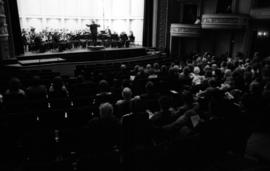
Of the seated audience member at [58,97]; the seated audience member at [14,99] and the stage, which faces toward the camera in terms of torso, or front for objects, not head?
the stage

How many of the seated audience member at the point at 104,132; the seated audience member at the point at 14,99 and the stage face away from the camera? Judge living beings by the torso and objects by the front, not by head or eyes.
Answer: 2

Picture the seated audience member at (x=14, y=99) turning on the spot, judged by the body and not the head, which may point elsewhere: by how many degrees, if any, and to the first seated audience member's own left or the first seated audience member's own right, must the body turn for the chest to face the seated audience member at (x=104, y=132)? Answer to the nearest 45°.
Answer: approximately 135° to the first seated audience member's own right

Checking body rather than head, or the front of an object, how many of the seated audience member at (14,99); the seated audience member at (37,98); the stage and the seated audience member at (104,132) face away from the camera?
3

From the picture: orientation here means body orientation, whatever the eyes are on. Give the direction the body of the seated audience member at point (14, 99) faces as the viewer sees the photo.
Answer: away from the camera

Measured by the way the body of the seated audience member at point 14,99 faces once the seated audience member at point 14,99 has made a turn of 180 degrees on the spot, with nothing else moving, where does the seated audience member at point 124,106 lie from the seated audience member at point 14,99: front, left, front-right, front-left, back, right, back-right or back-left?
front-left

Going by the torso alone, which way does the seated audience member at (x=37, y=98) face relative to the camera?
away from the camera

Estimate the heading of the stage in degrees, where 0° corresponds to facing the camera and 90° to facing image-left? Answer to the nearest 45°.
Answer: approximately 0°

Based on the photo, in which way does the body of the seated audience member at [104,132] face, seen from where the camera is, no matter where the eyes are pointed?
away from the camera

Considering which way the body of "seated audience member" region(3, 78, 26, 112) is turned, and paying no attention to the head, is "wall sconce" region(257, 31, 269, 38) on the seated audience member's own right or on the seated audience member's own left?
on the seated audience member's own right

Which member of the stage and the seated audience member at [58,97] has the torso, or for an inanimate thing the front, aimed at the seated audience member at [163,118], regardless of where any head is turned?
the stage

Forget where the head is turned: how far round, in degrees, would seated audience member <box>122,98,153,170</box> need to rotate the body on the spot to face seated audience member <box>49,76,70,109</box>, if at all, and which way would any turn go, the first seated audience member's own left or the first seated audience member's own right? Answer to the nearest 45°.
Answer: approximately 45° to the first seated audience member's own left

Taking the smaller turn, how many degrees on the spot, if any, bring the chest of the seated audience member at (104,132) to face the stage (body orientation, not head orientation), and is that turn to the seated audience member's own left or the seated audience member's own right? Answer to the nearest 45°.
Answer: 0° — they already face it

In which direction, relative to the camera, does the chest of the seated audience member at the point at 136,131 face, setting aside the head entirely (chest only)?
away from the camera

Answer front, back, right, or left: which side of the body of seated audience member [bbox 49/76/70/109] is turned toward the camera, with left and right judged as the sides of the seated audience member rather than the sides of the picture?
back

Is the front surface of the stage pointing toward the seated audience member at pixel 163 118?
yes
